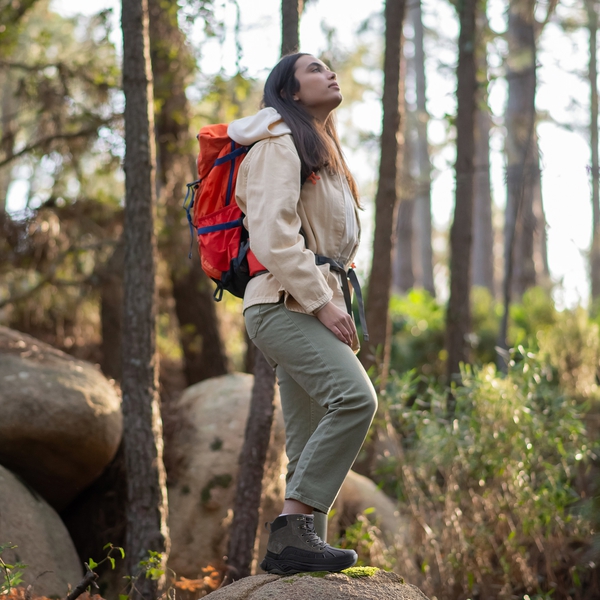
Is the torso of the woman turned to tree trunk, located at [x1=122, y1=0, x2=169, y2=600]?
no

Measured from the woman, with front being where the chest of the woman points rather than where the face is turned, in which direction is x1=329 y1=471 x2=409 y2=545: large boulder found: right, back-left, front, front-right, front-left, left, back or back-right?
left

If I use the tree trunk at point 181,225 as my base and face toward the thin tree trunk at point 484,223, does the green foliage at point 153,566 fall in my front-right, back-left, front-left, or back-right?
back-right

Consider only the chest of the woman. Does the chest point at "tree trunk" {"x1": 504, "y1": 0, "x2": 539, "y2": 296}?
no

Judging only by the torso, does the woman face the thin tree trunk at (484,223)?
no

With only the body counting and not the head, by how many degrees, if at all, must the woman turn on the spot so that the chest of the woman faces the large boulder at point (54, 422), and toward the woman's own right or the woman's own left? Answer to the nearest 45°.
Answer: approximately 135° to the woman's own left

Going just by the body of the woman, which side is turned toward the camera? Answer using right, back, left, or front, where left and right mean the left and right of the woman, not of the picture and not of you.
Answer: right

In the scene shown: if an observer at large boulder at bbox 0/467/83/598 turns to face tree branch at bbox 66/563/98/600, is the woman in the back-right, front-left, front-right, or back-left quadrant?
front-left

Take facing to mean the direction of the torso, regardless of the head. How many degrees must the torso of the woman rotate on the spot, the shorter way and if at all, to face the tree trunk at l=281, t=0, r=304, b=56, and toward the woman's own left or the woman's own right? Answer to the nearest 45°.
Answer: approximately 90° to the woman's own left
